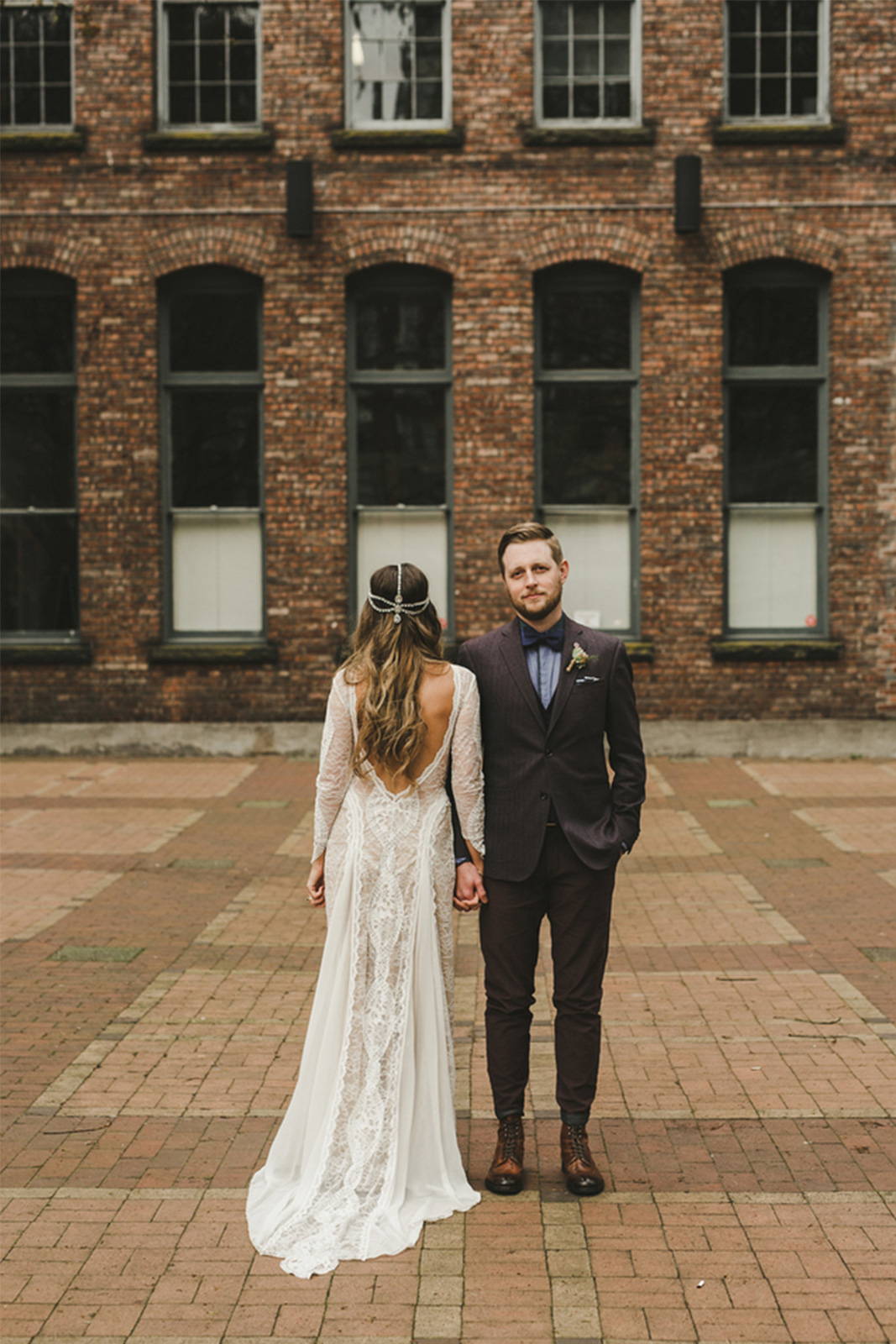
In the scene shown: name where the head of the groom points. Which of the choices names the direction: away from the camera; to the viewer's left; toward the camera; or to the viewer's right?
toward the camera

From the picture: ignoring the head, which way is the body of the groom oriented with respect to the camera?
toward the camera

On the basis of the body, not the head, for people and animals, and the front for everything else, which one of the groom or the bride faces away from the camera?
the bride

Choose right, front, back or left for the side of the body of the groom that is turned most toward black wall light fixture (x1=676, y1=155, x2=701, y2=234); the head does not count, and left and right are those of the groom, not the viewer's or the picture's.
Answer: back

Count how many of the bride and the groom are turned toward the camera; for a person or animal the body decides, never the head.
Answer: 1

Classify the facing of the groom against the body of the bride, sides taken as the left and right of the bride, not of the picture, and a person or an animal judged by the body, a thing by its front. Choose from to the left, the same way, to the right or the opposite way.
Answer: the opposite way

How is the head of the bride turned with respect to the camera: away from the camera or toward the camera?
away from the camera

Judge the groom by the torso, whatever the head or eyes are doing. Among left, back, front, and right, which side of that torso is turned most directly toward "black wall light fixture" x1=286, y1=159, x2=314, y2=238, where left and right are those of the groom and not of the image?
back

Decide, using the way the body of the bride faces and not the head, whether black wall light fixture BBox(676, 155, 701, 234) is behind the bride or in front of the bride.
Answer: in front

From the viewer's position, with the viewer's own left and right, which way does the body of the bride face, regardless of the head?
facing away from the viewer

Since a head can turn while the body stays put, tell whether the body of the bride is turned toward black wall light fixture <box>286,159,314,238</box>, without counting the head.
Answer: yes

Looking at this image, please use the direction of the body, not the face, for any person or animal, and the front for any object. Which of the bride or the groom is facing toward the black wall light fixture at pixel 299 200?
the bride
